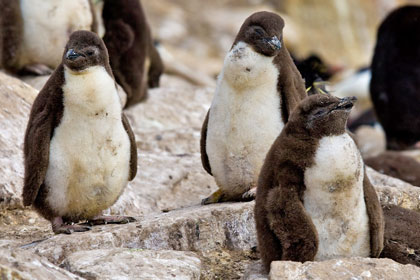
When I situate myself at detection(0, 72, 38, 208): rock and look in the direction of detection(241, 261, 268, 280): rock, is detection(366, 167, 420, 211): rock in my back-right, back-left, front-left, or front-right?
front-left

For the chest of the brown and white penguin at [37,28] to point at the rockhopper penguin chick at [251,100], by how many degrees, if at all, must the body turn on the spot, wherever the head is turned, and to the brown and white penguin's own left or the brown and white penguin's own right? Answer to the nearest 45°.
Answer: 0° — it already faces it

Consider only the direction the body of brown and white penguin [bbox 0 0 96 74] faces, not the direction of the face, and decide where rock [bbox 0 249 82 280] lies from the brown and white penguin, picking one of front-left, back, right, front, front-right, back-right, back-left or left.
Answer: front-right

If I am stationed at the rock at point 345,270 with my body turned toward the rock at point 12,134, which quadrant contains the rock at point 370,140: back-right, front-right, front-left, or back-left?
front-right

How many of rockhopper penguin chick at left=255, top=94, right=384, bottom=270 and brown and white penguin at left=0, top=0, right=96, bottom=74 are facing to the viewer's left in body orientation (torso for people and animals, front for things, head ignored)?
0

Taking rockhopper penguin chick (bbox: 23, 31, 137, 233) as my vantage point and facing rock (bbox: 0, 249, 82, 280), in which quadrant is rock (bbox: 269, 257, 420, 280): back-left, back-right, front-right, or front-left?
front-left

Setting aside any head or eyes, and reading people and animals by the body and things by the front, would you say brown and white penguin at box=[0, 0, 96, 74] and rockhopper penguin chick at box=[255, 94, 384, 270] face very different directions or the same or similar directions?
same or similar directions

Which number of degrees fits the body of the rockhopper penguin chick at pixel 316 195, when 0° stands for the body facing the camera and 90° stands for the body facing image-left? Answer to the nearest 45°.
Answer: approximately 315°

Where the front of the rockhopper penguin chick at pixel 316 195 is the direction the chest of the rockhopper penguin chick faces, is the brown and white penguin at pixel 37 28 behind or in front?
behind

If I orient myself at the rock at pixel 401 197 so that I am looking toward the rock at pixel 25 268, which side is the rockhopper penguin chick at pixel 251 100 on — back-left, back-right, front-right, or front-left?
front-right

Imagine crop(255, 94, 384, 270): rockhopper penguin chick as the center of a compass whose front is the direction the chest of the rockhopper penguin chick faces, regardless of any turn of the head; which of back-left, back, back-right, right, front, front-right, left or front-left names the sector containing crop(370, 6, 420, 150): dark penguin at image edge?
back-left

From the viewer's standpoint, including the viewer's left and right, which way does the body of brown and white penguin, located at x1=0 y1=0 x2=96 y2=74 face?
facing the viewer and to the right of the viewer

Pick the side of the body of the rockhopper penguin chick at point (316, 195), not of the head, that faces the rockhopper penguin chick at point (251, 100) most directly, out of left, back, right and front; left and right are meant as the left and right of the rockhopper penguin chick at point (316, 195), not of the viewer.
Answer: back

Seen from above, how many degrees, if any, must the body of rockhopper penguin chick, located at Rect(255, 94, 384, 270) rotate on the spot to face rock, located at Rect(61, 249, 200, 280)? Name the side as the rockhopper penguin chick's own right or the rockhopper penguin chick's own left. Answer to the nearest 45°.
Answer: approximately 135° to the rockhopper penguin chick's own right
